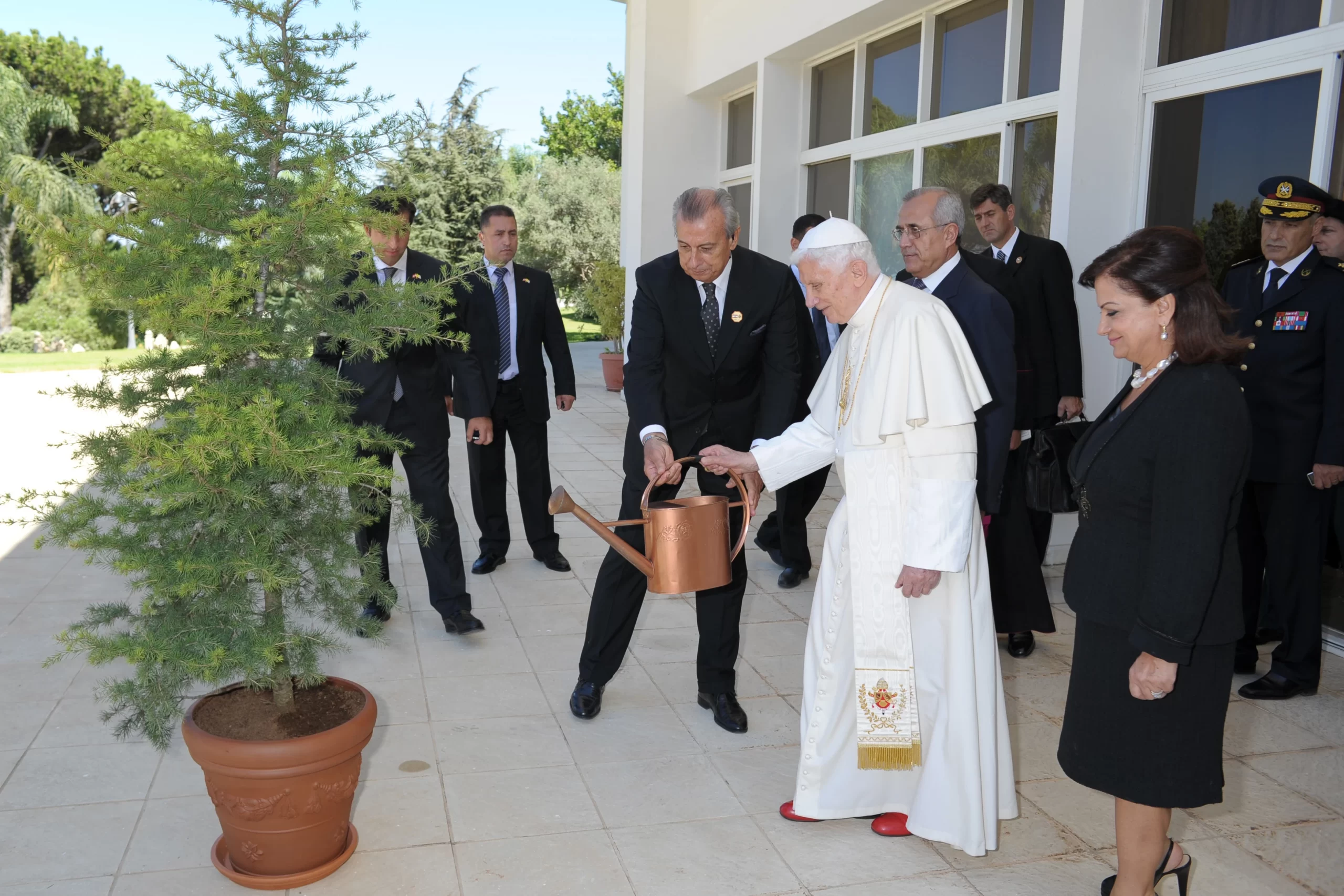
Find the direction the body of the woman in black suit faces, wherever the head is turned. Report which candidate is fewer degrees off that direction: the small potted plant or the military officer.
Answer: the small potted plant

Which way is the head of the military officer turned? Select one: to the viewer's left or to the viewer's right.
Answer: to the viewer's left

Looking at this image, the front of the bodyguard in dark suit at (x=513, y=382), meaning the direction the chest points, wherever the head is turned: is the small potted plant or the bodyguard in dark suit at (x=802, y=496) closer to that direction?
the bodyguard in dark suit

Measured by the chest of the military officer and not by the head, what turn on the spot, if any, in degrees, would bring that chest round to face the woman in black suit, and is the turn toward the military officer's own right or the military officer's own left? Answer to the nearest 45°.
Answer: approximately 45° to the military officer's own left

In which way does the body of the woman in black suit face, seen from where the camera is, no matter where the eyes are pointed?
to the viewer's left

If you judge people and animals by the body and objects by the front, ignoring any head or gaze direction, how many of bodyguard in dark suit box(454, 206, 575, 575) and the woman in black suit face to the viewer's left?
1

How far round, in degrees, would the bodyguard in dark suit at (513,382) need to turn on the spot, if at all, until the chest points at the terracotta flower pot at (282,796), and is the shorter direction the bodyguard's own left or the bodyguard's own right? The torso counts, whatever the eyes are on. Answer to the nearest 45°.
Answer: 0° — they already face it
